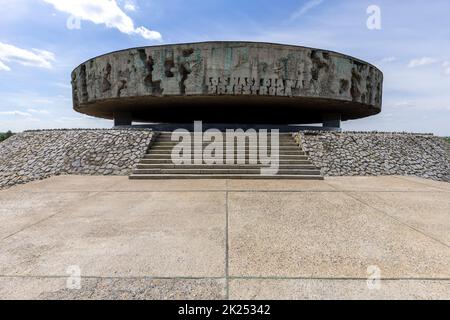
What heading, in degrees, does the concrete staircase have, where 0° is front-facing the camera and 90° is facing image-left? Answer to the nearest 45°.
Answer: approximately 0°

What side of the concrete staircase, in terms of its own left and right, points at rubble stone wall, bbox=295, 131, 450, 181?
left

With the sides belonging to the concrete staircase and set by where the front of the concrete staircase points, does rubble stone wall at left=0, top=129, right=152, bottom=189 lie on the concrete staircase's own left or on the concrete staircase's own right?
on the concrete staircase's own right
